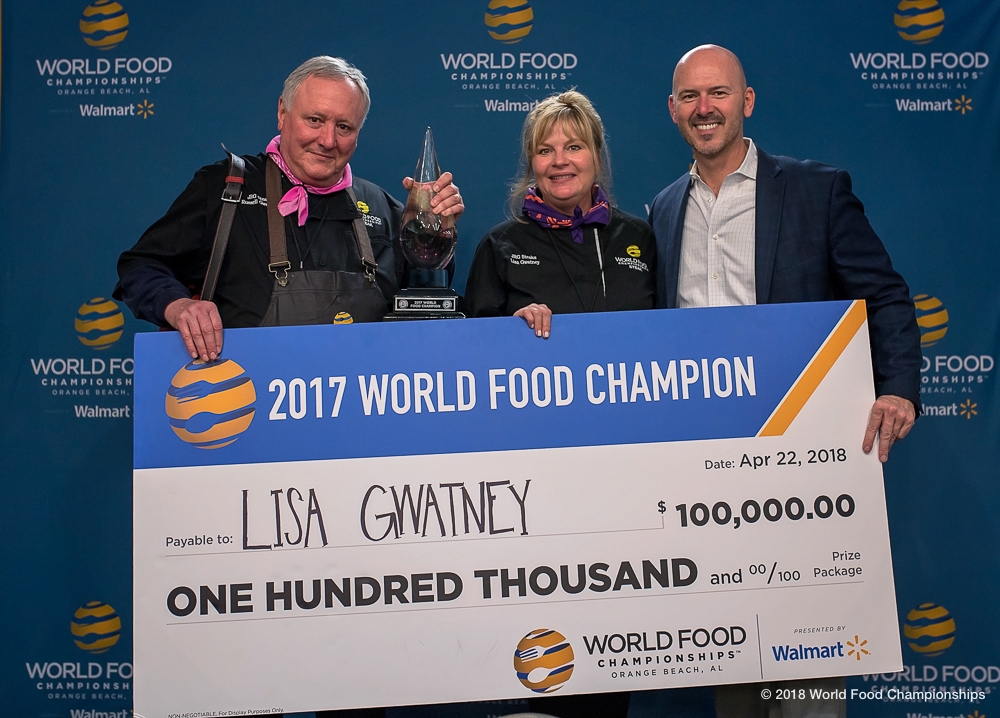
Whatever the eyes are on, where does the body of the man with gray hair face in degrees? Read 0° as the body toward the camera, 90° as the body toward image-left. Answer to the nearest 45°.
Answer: approximately 315°

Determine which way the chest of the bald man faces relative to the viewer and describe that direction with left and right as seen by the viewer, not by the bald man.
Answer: facing the viewer and to the left of the viewer
